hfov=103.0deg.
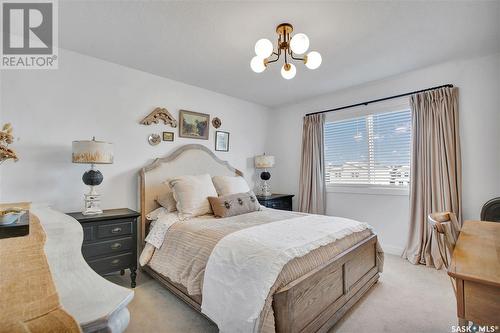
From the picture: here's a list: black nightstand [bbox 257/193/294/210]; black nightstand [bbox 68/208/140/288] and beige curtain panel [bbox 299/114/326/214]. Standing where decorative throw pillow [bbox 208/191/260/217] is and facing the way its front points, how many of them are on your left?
2

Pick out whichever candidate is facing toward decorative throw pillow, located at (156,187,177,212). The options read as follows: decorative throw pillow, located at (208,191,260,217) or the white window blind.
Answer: the white window blind

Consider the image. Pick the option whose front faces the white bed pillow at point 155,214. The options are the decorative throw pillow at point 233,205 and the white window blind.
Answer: the white window blind

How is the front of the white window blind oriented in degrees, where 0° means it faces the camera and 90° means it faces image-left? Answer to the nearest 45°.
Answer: approximately 45°

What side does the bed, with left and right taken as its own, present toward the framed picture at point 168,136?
back

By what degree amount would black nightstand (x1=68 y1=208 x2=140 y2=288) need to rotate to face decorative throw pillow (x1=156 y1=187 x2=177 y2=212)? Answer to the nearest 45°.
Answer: approximately 45° to its left

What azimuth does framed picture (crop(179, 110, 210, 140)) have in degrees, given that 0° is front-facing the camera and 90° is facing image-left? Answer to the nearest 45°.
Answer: approximately 315°

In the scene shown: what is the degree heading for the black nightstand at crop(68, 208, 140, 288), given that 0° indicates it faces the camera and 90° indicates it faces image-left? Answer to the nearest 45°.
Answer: approximately 315°

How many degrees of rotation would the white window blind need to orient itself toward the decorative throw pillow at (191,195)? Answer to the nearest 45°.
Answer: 0° — it already faces it

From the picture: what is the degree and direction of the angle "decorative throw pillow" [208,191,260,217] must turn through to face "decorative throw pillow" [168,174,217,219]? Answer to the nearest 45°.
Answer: approximately 135° to its right
